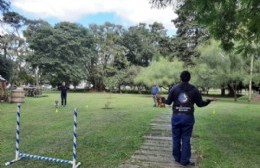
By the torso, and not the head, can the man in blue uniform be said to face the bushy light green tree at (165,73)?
yes

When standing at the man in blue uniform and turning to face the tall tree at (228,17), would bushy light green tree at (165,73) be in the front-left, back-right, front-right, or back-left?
front-left

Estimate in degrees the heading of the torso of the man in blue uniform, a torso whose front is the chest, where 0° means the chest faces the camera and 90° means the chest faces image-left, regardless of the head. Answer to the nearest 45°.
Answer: approximately 180°

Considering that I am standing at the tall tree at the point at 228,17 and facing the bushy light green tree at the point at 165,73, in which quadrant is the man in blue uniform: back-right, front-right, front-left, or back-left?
back-left
